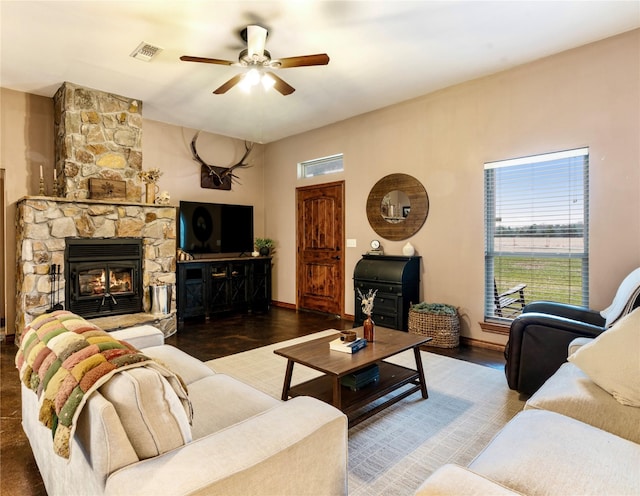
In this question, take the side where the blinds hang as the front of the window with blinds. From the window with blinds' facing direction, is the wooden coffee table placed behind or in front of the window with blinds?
in front

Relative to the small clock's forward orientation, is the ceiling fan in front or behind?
in front

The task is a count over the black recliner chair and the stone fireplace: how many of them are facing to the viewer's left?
1

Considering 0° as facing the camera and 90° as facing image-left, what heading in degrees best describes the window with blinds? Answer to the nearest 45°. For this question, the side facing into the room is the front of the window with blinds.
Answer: approximately 45°

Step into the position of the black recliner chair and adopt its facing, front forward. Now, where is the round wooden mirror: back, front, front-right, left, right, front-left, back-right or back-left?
front-right

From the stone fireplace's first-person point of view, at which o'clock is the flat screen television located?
The flat screen television is roughly at 8 o'clock from the stone fireplace.

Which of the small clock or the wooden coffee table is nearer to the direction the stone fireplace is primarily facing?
the wooden coffee table

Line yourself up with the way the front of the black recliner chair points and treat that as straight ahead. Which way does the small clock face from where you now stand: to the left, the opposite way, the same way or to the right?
to the left

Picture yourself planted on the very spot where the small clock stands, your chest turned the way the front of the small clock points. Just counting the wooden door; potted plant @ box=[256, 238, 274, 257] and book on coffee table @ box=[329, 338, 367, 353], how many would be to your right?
2

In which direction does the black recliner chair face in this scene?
to the viewer's left

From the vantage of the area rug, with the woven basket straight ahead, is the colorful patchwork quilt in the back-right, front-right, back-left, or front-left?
back-left

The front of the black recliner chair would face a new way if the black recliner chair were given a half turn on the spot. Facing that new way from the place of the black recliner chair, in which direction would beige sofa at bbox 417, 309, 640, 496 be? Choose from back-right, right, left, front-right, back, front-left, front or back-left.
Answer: right

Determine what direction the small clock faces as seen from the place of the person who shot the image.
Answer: facing the viewer and to the left of the viewer

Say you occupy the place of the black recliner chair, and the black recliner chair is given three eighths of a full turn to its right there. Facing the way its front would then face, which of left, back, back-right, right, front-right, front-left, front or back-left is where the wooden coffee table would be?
back

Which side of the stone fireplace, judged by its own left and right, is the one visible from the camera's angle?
front

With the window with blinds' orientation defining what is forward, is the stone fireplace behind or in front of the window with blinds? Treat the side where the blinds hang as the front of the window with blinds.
in front
